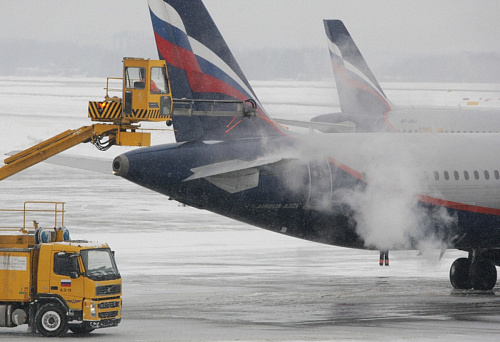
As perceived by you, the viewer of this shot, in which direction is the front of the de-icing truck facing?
facing the viewer and to the right of the viewer
